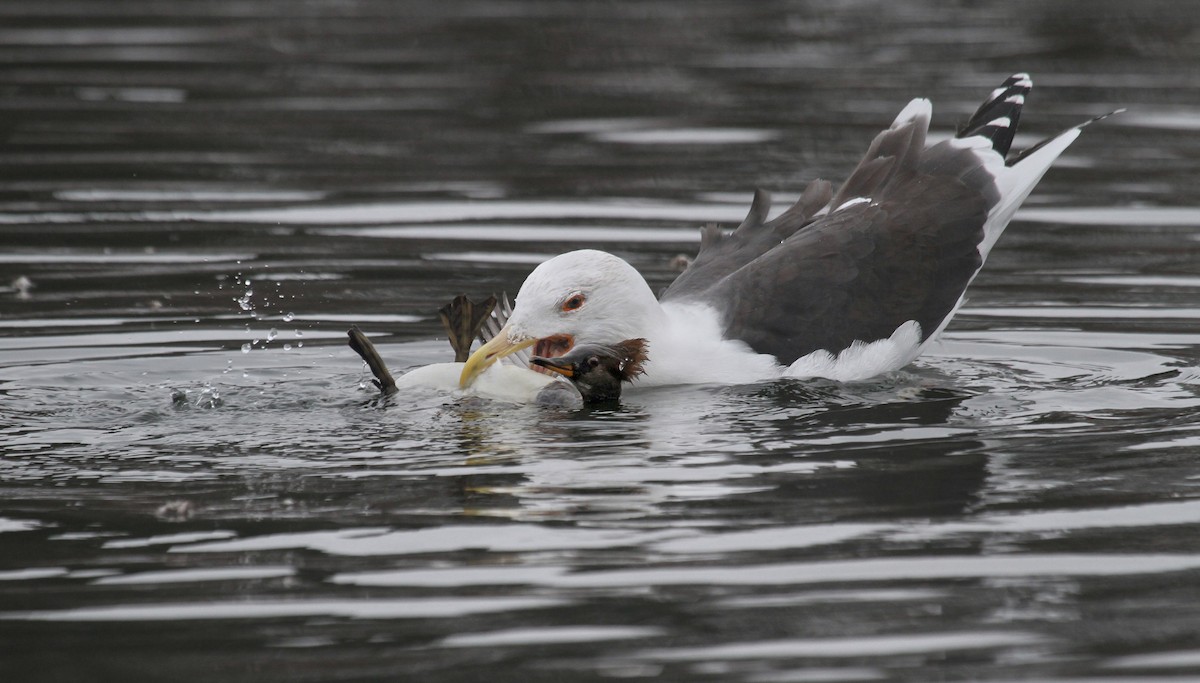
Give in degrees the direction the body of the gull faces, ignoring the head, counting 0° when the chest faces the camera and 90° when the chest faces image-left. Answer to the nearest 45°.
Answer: approximately 90°
